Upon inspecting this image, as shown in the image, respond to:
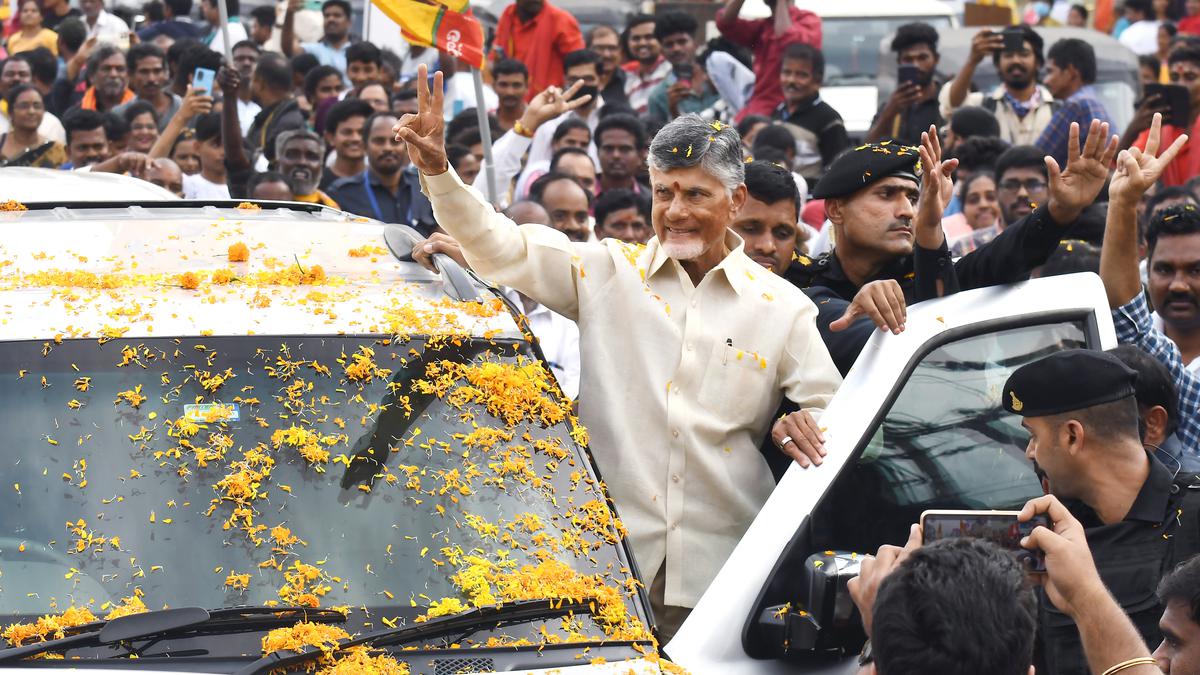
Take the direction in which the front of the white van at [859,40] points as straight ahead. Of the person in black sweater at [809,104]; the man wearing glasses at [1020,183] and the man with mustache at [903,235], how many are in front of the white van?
3

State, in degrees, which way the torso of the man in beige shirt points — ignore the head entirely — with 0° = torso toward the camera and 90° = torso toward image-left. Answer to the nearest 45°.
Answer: approximately 0°

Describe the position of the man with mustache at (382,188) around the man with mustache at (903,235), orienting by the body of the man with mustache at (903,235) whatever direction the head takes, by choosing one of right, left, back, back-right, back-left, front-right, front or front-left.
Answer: back

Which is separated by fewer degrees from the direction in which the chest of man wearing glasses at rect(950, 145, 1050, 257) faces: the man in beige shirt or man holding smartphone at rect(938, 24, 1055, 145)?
the man in beige shirt

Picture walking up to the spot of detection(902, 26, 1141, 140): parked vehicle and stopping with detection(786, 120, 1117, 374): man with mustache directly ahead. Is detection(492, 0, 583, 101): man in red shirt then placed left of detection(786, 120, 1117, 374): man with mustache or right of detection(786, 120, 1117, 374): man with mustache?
right

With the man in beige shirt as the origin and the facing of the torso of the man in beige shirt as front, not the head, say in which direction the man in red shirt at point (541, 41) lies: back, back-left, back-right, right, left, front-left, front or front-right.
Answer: back

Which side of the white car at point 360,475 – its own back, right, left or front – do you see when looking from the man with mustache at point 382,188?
back
